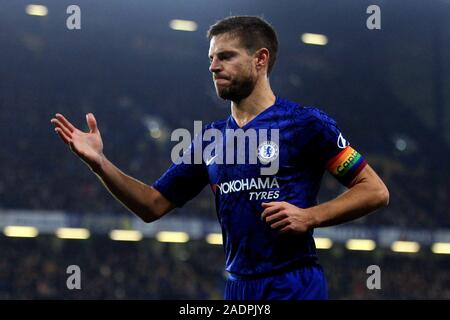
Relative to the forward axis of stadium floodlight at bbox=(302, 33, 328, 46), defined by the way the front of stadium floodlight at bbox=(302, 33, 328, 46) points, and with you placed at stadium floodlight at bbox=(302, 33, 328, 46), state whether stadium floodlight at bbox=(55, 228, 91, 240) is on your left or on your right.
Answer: on your right

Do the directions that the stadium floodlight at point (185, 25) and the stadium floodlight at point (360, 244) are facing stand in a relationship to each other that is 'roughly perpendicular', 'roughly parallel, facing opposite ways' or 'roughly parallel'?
roughly parallel

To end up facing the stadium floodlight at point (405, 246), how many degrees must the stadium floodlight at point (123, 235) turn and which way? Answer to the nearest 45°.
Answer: approximately 90° to its left

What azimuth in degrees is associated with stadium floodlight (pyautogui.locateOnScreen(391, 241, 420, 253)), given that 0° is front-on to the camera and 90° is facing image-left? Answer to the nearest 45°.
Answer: approximately 0°

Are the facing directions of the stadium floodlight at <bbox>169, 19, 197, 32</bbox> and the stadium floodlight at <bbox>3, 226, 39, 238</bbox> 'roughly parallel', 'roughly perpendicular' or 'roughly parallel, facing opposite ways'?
roughly parallel

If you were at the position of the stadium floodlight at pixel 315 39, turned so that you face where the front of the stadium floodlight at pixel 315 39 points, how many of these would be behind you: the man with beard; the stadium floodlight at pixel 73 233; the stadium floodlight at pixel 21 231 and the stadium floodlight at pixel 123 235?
0

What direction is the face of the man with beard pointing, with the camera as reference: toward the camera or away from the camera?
toward the camera

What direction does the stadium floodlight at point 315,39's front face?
toward the camera

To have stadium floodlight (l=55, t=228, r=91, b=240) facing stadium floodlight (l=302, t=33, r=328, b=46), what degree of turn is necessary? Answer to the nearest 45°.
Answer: approximately 90° to its left

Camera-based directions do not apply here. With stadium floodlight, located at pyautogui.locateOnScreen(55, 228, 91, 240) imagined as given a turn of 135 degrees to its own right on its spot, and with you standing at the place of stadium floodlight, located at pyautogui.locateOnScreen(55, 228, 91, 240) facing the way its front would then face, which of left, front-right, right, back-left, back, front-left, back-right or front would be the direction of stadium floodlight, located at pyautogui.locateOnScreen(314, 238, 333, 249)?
back-right

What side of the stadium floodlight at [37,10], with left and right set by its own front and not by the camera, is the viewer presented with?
front

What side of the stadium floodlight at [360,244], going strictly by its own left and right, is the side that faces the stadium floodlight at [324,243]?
right

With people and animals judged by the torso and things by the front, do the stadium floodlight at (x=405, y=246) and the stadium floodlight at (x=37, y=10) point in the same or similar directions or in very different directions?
same or similar directions

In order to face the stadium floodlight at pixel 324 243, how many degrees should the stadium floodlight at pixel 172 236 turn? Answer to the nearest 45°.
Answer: approximately 90° to its left

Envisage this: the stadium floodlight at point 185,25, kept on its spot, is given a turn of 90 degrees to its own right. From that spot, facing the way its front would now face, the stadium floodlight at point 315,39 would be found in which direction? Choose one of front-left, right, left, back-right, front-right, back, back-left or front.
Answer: back

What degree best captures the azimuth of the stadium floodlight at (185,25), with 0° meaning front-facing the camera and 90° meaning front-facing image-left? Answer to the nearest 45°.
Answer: approximately 0°

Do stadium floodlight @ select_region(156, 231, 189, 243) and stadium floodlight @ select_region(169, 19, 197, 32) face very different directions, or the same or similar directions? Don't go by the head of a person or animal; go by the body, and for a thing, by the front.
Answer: same or similar directions

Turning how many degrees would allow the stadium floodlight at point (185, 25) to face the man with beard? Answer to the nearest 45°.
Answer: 0° — it already faces them
